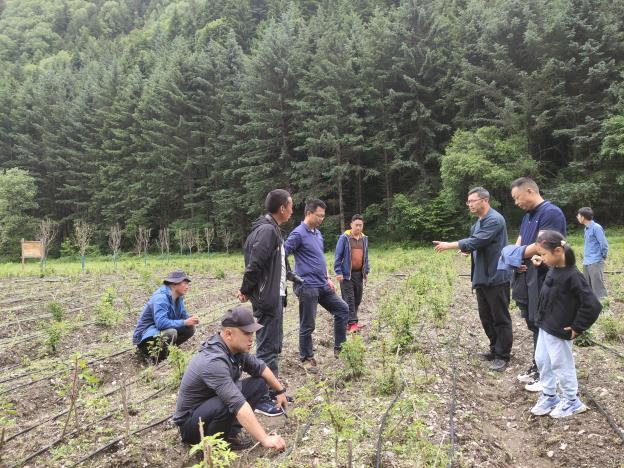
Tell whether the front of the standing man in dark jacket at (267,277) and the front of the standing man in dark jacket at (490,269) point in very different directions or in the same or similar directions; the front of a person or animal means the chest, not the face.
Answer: very different directions

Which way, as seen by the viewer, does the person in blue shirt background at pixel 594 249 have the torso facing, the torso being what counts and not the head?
to the viewer's left

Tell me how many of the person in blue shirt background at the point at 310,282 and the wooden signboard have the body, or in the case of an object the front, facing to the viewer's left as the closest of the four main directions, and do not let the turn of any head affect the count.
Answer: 0

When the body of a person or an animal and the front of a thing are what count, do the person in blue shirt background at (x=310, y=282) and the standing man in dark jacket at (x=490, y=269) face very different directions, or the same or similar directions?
very different directions

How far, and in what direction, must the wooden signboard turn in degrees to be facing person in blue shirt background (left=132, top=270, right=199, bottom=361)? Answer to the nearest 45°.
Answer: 0° — it already faces them

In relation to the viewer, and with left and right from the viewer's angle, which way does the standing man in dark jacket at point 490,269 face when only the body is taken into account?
facing to the left of the viewer

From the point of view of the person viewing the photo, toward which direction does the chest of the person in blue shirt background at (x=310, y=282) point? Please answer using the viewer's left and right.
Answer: facing the viewer and to the right of the viewer

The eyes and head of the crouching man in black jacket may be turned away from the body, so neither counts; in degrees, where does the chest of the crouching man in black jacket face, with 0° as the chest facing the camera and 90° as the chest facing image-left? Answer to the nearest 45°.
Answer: approximately 315°

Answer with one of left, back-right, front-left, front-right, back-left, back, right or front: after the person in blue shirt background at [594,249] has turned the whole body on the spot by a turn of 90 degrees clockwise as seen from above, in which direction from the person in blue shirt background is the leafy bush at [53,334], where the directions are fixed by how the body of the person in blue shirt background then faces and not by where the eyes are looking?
back-left

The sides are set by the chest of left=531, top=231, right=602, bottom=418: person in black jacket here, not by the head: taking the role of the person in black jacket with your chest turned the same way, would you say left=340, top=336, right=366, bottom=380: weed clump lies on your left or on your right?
on your right

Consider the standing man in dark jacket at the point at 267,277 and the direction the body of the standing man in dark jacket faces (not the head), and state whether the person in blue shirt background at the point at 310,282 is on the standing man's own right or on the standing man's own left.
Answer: on the standing man's own left

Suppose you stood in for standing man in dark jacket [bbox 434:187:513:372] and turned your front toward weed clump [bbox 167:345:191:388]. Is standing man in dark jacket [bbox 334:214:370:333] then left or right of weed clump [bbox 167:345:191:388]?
right

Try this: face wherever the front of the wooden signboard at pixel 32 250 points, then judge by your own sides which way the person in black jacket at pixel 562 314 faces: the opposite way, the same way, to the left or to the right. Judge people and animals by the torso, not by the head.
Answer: to the right

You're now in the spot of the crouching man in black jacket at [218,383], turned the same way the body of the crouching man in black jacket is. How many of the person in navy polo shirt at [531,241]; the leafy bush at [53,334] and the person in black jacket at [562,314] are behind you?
1

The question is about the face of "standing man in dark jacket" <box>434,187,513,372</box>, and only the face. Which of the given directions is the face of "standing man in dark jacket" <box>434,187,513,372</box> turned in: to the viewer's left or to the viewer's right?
to the viewer's left

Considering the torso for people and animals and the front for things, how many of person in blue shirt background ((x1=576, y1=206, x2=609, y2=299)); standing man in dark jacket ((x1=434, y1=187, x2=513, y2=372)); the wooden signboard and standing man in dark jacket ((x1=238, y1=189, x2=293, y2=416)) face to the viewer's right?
1

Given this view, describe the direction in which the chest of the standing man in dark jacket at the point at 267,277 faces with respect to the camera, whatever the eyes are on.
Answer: to the viewer's right

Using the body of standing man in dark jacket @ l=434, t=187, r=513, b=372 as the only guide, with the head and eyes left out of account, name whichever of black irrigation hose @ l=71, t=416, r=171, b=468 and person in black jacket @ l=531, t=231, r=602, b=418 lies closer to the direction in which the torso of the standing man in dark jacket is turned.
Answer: the black irrigation hose
